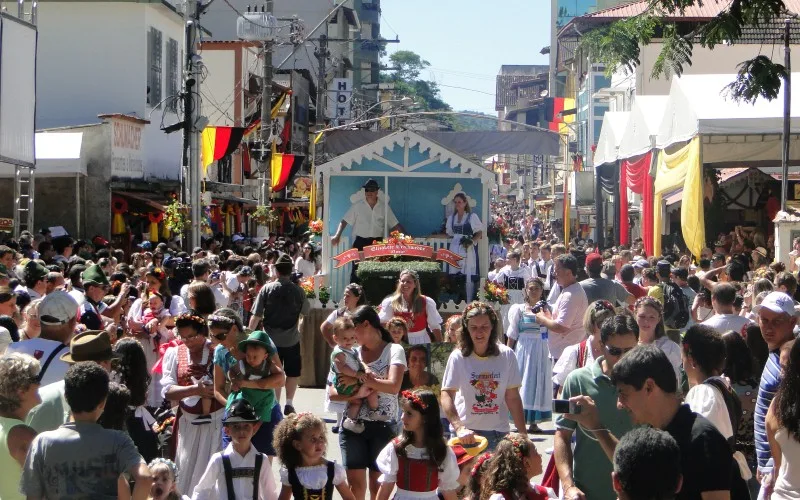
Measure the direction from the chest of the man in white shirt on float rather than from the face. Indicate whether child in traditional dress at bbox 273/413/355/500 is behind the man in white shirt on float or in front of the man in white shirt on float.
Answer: in front

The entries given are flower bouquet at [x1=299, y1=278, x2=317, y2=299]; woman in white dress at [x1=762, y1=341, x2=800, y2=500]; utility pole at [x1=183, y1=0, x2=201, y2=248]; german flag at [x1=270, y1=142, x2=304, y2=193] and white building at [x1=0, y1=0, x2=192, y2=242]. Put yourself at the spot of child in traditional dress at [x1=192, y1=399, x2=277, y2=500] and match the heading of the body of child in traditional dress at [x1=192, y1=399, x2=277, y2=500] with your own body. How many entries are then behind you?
4

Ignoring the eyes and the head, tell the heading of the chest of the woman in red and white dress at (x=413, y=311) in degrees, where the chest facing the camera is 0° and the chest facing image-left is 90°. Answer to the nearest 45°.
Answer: approximately 0°

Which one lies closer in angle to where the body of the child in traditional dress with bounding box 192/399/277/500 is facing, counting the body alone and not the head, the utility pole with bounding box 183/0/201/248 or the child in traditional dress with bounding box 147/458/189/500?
the child in traditional dress

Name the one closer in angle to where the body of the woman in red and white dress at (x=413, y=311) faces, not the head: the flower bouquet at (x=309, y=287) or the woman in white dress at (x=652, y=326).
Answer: the woman in white dress

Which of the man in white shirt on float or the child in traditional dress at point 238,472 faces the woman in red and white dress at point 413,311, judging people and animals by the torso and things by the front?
the man in white shirt on float

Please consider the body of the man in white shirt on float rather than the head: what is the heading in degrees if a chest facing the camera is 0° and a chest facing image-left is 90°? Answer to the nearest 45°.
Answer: approximately 0°

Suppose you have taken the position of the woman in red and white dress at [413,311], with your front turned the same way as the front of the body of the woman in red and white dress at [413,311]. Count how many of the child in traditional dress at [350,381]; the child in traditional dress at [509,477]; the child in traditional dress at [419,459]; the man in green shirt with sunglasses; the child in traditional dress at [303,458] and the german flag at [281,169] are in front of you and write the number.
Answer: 5

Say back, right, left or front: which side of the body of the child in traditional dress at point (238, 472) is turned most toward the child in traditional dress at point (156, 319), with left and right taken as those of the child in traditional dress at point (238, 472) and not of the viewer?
back
